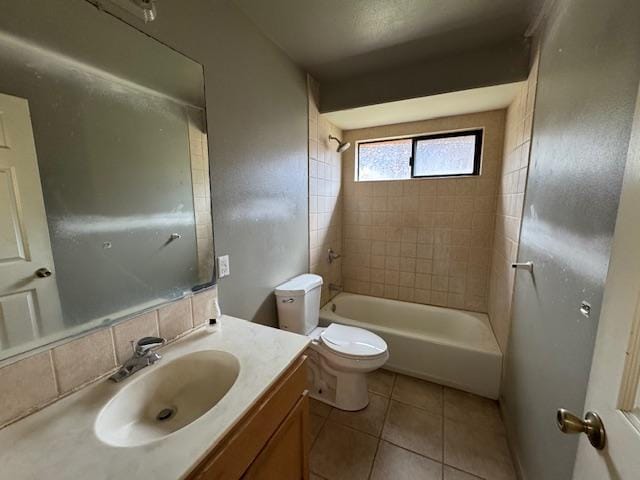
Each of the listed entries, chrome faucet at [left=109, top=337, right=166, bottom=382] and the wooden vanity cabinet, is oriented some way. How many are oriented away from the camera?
0

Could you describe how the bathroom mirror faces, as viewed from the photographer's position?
facing the viewer and to the right of the viewer

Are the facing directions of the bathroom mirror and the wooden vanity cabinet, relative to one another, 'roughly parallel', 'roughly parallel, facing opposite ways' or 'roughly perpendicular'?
roughly parallel

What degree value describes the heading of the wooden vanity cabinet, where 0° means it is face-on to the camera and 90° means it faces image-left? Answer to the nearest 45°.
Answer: approximately 315°

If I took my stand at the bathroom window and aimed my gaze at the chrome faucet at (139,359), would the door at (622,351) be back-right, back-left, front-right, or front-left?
front-left

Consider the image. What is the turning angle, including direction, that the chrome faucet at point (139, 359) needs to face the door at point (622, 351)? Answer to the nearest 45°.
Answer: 0° — it already faces it

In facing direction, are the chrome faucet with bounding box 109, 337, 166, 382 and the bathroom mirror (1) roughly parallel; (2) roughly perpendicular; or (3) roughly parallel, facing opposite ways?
roughly parallel

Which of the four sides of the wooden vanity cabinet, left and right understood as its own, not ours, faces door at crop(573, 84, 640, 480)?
front

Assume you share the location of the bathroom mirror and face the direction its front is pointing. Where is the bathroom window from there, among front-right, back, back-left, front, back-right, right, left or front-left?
front-left

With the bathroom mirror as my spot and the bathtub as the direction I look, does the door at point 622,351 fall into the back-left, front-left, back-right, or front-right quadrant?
front-right

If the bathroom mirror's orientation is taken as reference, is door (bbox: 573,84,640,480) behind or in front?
in front
